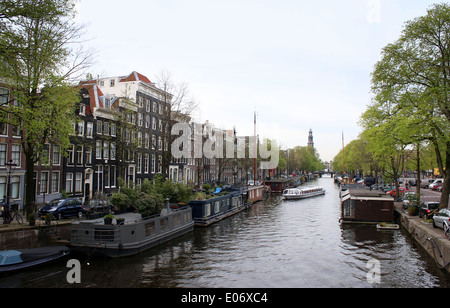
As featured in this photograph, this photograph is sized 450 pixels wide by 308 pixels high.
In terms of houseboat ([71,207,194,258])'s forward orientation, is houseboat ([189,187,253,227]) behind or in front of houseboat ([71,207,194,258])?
behind

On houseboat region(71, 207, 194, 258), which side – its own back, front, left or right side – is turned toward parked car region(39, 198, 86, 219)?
right

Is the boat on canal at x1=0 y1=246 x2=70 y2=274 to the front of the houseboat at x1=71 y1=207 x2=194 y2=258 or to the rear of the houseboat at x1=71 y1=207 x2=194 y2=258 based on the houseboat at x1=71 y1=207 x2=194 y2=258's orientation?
to the front

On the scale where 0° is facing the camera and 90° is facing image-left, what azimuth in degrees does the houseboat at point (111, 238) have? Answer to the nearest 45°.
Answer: approximately 45°

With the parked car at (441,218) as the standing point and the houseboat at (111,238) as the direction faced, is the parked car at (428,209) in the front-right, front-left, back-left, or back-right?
back-right

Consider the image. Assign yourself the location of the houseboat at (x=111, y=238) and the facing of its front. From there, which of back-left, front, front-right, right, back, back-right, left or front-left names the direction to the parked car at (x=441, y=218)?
back-left
